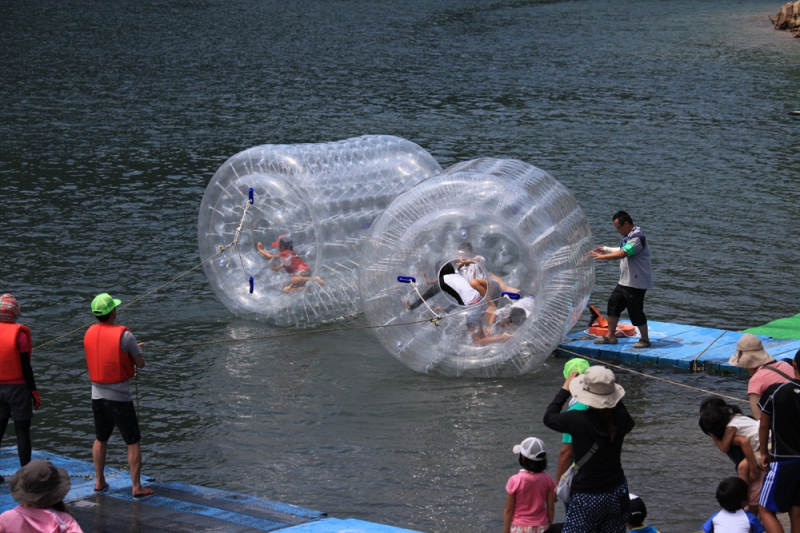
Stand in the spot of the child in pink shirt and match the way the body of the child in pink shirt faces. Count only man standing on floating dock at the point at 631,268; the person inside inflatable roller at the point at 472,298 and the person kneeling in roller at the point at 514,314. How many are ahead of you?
3

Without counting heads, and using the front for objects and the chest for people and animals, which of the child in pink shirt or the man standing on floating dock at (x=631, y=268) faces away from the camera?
the child in pink shirt

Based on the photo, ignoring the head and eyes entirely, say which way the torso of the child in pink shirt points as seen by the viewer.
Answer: away from the camera

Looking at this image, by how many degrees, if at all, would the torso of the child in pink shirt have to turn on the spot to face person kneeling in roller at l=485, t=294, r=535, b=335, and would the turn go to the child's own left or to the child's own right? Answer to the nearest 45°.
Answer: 0° — they already face them

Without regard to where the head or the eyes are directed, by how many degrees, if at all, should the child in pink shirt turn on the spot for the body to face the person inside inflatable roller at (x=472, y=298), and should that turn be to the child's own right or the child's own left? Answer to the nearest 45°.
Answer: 0° — they already face them

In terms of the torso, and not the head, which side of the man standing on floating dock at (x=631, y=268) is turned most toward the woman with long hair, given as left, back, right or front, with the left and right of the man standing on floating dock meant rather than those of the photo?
left

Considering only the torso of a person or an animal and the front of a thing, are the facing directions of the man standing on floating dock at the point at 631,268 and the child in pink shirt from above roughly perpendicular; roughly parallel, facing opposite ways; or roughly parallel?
roughly perpendicular

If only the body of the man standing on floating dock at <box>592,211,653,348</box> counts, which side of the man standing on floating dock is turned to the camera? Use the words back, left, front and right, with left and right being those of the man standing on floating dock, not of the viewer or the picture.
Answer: left

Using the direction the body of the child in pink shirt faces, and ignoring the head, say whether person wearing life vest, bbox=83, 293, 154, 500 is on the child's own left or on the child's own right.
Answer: on the child's own left

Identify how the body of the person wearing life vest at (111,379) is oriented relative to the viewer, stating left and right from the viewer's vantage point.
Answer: facing away from the viewer and to the right of the viewer

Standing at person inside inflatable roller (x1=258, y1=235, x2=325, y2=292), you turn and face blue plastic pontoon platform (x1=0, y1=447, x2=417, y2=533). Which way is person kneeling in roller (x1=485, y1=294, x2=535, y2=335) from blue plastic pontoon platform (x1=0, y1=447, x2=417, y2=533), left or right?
left

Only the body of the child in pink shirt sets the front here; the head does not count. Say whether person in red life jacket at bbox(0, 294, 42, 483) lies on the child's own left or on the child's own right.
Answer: on the child's own left

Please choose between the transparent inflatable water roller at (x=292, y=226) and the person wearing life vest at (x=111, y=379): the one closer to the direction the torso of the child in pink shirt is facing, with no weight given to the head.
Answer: the transparent inflatable water roller
